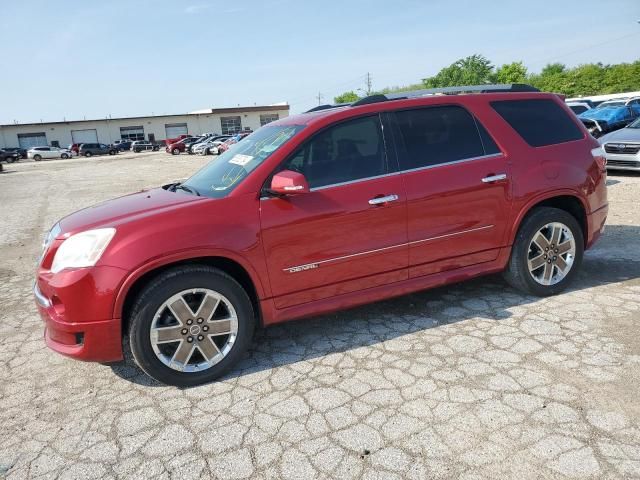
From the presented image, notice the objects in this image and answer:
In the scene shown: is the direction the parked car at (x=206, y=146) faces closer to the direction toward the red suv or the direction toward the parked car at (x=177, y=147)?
the red suv

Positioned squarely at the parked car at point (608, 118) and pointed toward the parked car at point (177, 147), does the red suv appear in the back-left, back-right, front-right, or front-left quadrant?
back-left

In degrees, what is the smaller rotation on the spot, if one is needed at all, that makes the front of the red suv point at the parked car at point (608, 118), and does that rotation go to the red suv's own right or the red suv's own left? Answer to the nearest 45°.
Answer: approximately 180°

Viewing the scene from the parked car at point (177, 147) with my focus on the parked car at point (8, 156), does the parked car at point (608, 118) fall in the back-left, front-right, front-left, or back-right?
back-left

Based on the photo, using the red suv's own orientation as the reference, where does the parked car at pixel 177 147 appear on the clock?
The parked car is roughly at 4 o'clock from the red suv.

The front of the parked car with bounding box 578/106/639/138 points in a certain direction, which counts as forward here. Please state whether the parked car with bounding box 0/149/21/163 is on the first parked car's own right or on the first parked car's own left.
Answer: on the first parked car's own right

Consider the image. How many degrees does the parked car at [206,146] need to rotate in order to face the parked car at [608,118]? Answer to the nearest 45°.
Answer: approximately 90° to its left
